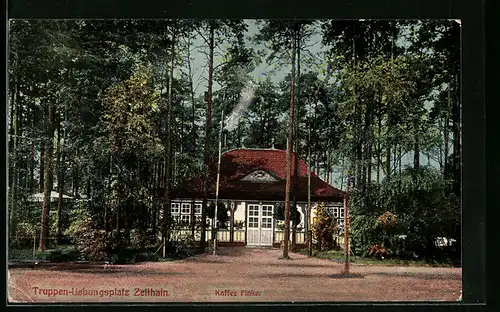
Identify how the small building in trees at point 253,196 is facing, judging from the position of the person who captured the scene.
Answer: facing the viewer

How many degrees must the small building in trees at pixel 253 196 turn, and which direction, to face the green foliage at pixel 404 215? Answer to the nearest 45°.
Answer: approximately 90° to its left

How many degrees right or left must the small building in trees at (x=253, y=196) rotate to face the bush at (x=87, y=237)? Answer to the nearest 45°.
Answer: approximately 90° to its right

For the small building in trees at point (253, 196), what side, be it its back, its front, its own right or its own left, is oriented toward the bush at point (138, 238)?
right
